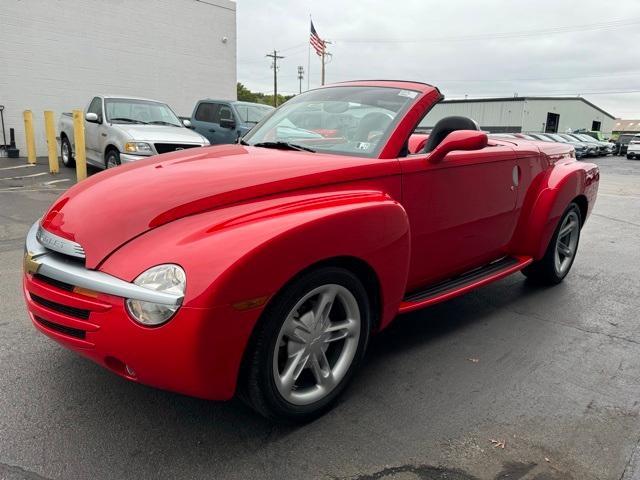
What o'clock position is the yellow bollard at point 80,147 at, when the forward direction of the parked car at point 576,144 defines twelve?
The yellow bollard is roughly at 2 o'clock from the parked car.

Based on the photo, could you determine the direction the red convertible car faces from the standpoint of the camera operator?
facing the viewer and to the left of the viewer

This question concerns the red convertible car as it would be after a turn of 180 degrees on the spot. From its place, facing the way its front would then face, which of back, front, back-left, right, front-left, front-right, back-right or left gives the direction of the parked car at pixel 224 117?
front-left

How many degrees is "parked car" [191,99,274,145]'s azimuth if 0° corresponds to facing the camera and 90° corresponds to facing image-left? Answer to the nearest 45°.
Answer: approximately 315°

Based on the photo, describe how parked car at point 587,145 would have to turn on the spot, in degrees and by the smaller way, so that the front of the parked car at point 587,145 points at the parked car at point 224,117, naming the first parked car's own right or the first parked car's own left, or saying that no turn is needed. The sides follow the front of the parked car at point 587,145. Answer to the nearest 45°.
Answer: approximately 45° to the first parked car's own right

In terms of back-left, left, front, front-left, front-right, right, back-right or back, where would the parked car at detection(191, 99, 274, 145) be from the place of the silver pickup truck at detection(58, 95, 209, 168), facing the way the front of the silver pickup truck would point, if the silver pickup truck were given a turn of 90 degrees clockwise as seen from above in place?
back

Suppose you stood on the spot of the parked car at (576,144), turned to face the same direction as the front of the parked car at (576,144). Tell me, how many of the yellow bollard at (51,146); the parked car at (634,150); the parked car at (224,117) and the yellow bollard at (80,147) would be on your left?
1

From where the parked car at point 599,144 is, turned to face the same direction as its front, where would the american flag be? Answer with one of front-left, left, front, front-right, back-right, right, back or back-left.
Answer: right
